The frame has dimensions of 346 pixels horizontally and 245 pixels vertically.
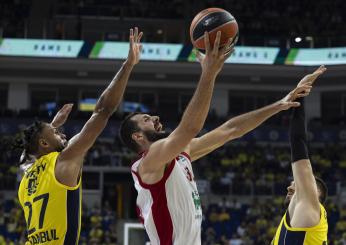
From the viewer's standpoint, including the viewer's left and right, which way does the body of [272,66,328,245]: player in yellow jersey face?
facing to the left of the viewer

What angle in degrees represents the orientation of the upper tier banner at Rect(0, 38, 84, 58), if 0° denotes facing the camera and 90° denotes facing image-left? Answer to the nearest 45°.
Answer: approximately 0°

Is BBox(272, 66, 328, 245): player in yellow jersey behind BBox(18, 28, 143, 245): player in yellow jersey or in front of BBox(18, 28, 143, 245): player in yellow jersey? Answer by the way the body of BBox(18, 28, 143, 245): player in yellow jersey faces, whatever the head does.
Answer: in front

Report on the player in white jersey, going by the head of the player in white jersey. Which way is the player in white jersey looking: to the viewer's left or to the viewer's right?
to the viewer's right

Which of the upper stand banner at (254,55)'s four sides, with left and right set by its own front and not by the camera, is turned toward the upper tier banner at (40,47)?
right

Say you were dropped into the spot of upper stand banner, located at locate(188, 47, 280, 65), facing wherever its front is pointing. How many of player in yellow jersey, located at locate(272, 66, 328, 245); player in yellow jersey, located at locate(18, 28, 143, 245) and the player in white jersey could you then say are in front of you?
3

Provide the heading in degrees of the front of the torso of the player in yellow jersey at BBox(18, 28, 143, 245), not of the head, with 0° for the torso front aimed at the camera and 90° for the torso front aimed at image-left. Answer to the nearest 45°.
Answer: approximately 225°

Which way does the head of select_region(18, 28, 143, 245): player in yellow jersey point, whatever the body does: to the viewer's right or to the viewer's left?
to the viewer's right

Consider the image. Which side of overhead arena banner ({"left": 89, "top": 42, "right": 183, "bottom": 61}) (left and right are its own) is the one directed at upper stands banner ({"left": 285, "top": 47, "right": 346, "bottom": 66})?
left

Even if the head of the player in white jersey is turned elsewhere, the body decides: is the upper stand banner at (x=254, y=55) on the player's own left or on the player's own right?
on the player's own left

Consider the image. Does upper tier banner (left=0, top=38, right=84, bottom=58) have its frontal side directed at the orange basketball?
yes
